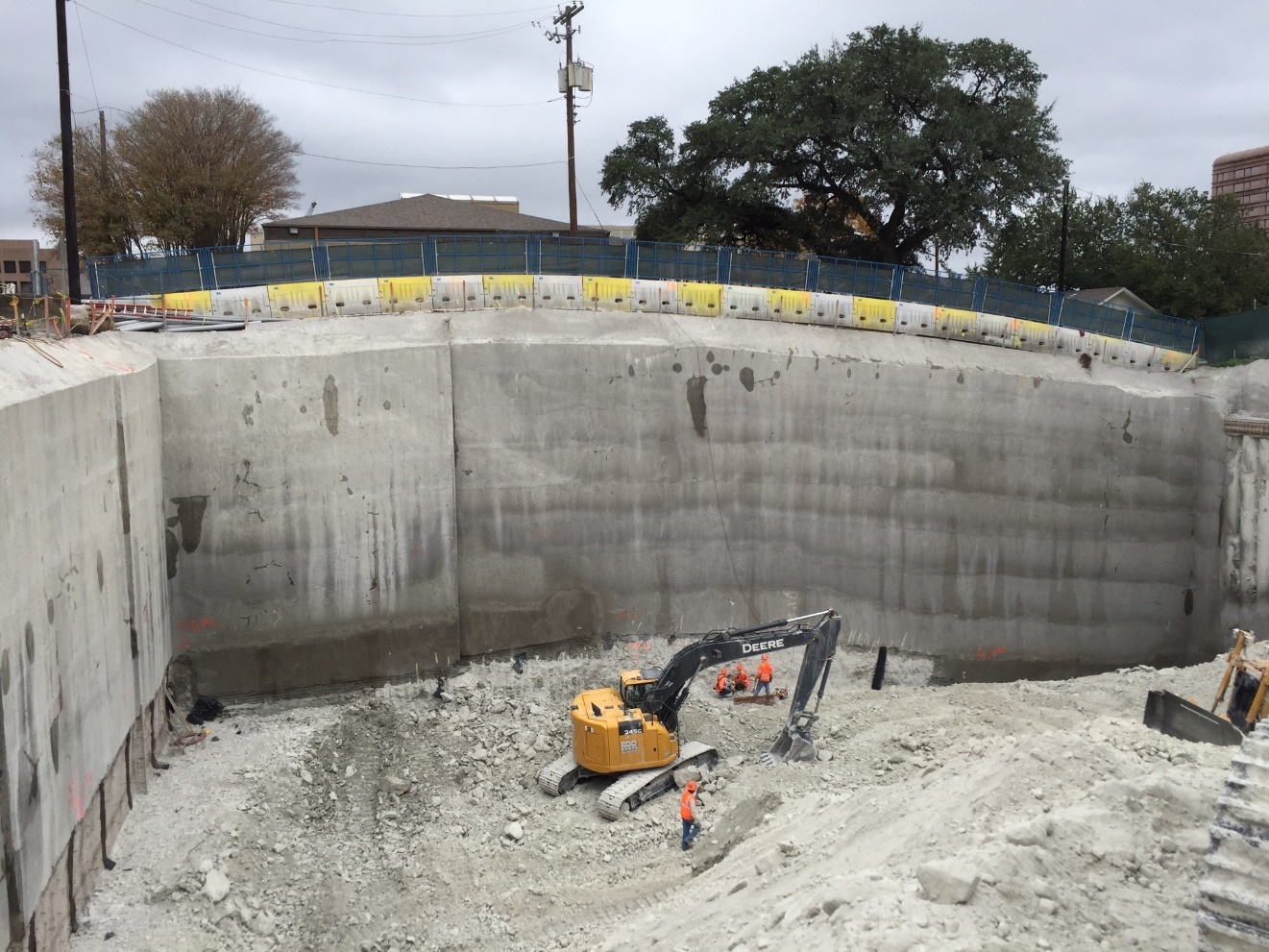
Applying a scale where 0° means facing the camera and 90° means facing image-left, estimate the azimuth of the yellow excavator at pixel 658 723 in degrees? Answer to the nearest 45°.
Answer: approximately 225°

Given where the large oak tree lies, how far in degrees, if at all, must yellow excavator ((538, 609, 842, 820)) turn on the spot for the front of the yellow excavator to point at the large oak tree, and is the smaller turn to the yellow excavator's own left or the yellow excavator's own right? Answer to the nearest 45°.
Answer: approximately 45° to the yellow excavator's own left

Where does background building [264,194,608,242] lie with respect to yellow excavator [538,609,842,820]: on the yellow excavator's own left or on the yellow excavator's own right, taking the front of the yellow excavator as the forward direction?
on the yellow excavator's own left

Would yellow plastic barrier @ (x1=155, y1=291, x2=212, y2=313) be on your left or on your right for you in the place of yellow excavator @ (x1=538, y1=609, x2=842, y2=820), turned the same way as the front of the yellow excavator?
on your left

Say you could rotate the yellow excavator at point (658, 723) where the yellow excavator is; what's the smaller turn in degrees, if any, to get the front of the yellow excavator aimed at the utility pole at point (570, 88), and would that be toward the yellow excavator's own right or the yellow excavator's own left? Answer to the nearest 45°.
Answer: approximately 45° to the yellow excavator's own left

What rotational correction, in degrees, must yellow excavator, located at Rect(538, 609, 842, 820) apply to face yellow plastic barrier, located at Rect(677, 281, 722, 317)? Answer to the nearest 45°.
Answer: approximately 45° to its left

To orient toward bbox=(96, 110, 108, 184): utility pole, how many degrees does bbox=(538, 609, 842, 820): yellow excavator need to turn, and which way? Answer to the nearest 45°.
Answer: approximately 90° to its left

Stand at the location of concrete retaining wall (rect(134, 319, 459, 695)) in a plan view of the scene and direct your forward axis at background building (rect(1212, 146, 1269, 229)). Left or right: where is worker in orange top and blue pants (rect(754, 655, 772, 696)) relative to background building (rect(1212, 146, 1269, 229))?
right
